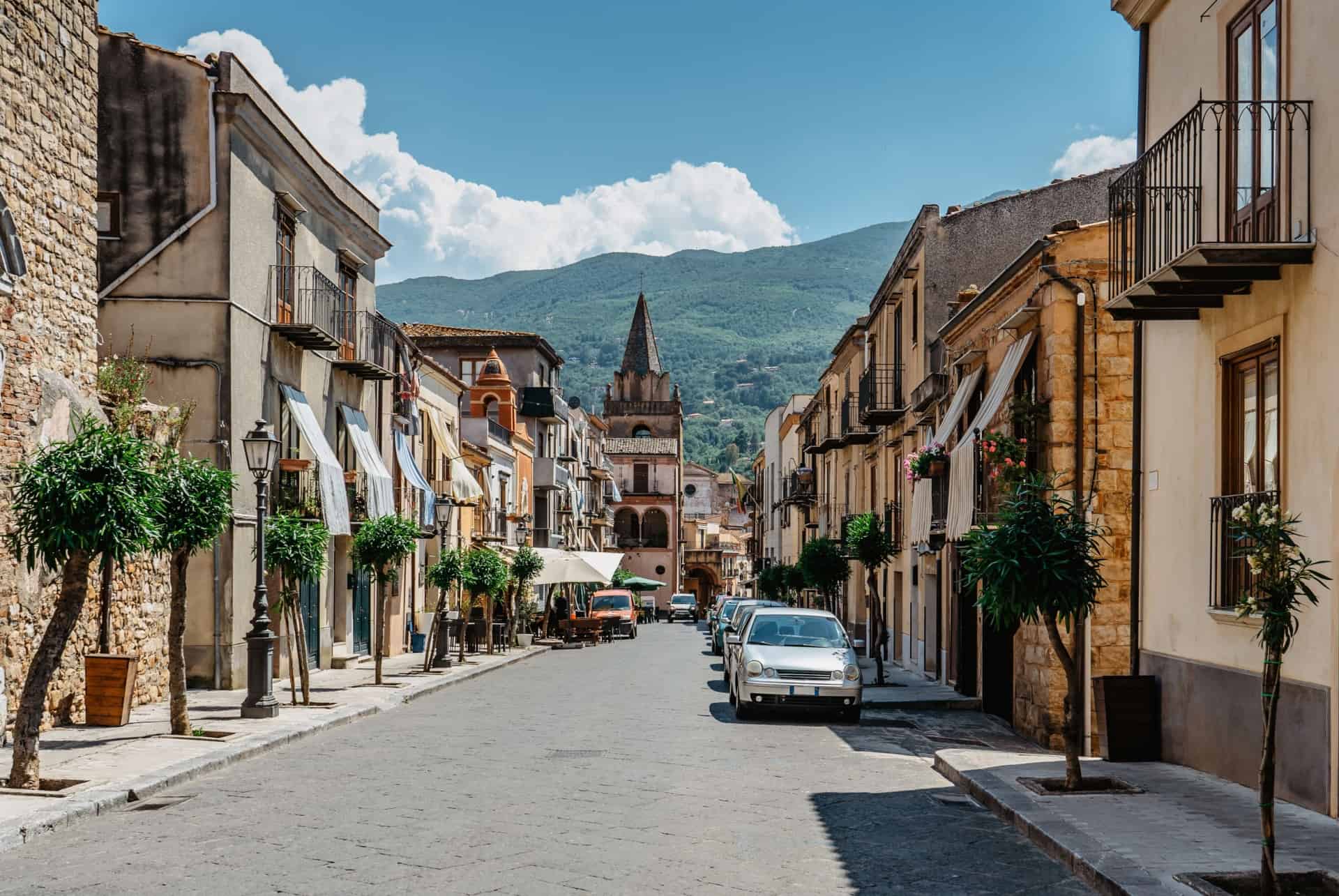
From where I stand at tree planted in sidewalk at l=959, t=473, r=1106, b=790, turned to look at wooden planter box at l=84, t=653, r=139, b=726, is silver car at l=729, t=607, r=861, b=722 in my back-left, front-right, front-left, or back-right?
front-right

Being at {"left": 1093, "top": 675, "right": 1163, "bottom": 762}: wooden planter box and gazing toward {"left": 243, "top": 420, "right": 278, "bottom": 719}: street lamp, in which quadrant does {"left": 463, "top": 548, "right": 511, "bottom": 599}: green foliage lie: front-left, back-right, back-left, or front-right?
front-right

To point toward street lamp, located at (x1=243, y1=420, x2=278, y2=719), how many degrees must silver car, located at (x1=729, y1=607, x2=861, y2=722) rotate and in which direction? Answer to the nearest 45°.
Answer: approximately 45° to its right

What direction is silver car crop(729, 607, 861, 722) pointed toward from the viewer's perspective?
toward the camera

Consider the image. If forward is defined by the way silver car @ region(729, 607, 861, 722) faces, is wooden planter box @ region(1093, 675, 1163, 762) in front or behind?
in front

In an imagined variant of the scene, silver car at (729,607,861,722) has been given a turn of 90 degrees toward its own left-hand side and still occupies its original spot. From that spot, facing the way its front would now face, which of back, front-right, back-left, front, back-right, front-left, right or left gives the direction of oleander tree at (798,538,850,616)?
left

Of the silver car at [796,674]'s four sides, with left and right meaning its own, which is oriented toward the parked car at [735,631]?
back

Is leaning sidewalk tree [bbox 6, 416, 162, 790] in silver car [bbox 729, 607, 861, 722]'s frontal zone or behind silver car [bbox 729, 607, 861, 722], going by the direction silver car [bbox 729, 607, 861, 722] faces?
frontal zone
